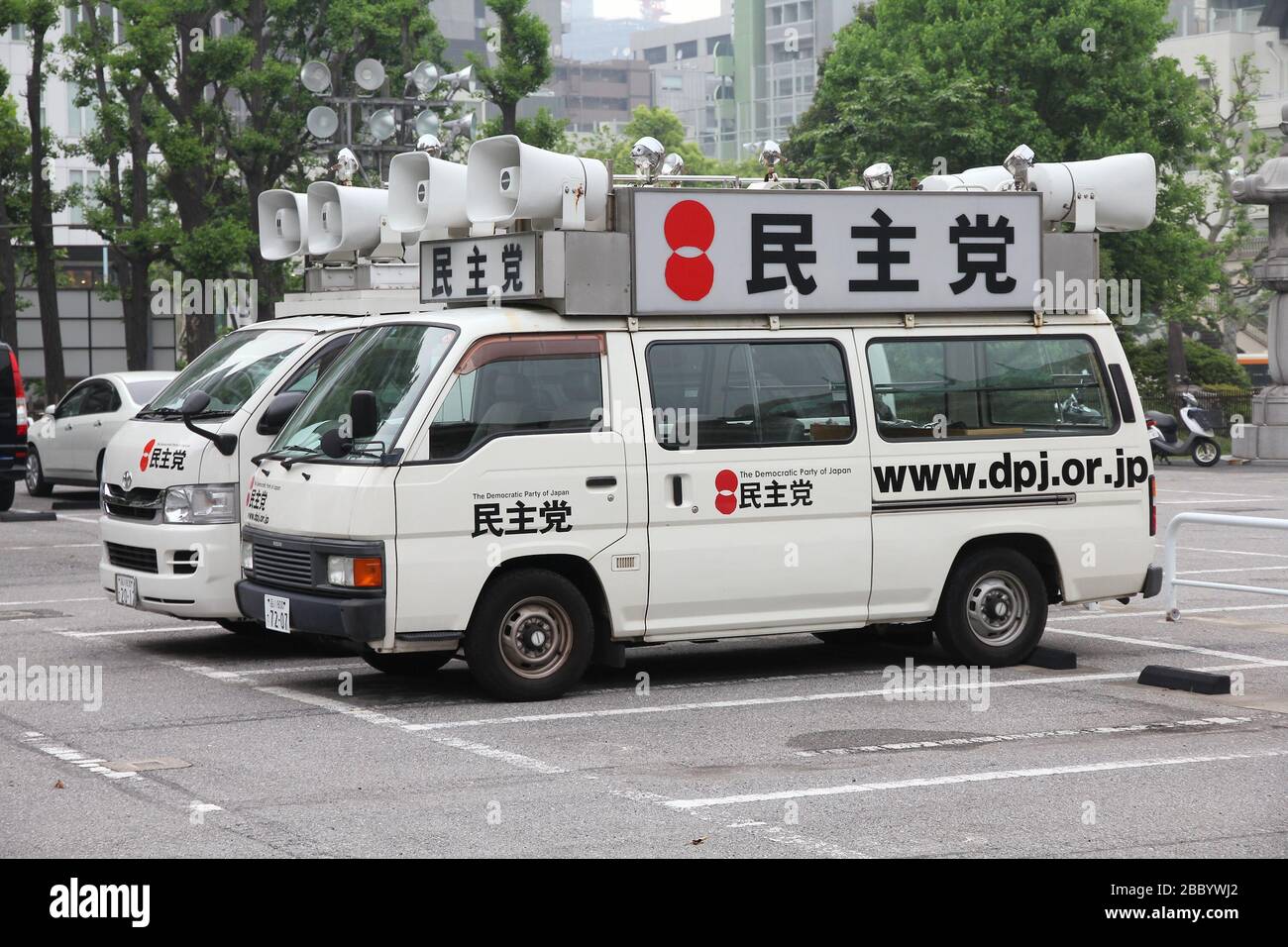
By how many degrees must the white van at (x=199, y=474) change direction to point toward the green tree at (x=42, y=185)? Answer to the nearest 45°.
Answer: approximately 135° to its right

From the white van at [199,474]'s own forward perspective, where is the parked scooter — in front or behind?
behind

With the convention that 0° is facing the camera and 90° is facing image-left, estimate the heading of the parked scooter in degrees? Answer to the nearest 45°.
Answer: approximately 315°

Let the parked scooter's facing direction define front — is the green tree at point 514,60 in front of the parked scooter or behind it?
behind

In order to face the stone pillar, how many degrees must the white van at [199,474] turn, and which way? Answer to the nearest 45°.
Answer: approximately 180°

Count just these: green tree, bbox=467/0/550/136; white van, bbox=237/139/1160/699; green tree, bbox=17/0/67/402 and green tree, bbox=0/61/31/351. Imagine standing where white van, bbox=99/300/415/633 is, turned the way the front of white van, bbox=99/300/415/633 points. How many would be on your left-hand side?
1

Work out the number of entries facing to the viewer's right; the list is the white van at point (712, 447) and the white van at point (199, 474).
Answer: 0

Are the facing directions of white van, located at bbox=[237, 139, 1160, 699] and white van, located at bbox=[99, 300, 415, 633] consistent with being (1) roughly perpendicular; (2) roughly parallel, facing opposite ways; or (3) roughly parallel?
roughly parallel

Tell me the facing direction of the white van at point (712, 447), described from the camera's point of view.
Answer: facing the viewer and to the left of the viewer

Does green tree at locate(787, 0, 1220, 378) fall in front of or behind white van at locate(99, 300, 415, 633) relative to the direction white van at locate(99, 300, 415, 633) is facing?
behind

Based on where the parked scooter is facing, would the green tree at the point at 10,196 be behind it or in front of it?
behind

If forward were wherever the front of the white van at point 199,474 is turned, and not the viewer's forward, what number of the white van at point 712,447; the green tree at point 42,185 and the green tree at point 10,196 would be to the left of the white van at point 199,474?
1

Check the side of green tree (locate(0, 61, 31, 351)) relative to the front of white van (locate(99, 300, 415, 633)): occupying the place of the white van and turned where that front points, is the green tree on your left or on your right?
on your right

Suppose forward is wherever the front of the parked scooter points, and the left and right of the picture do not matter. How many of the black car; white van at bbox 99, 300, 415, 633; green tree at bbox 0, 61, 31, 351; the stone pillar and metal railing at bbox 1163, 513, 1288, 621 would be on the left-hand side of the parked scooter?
1

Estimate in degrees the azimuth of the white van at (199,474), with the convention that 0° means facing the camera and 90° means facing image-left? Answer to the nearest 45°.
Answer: approximately 45°
